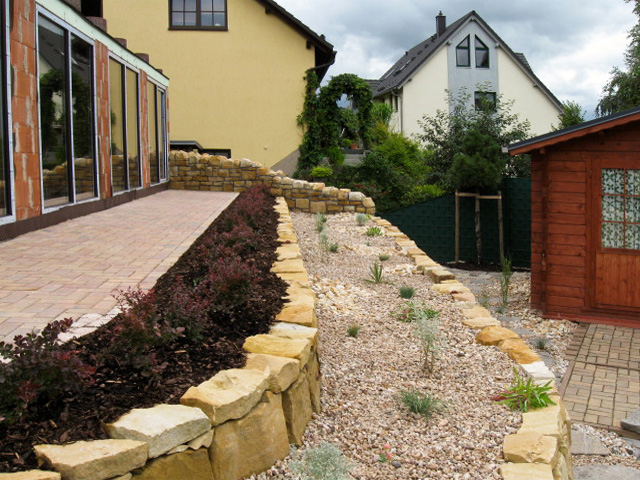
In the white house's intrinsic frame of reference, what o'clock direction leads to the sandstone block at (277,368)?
The sandstone block is roughly at 12 o'clock from the white house.

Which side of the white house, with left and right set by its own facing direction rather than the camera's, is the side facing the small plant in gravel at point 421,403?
front

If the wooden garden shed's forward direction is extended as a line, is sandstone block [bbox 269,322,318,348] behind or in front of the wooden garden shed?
in front

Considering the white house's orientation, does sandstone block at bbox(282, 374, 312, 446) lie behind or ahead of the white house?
ahead

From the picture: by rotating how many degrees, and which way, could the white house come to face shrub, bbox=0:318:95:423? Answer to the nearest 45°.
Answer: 0° — it already faces it

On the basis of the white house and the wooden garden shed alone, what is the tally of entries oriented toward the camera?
2

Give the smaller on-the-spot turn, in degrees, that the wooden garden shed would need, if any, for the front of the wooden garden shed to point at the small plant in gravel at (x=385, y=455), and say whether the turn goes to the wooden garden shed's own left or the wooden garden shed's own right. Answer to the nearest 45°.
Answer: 0° — it already faces it

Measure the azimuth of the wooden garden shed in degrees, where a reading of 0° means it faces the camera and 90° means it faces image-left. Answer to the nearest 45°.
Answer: approximately 0°

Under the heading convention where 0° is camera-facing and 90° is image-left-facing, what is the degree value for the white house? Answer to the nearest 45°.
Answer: approximately 0°

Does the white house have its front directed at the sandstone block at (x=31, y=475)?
yes

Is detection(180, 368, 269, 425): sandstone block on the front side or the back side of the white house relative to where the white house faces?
on the front side
